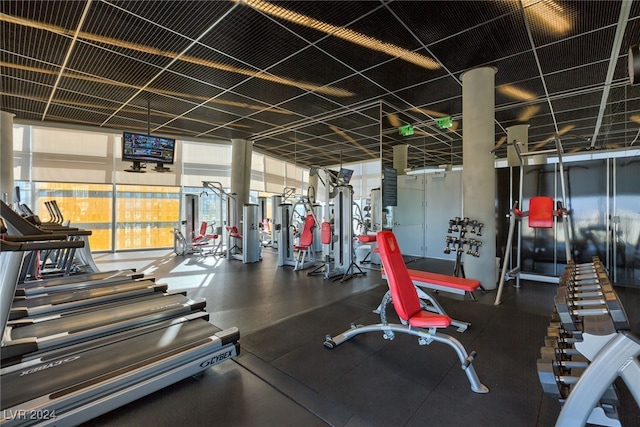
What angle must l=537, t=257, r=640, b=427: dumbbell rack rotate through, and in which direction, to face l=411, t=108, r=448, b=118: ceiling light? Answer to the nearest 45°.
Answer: approximately 45° to its right

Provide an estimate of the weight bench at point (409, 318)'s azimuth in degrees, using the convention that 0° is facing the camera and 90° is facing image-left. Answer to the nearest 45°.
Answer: approximately 315°

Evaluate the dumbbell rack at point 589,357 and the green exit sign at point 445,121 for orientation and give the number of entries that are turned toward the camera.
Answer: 1

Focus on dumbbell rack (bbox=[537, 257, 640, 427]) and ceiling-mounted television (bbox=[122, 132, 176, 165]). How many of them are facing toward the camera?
1

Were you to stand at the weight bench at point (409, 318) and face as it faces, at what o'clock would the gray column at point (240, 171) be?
The gray column is roughly at 6 o'clock from the weight bench.

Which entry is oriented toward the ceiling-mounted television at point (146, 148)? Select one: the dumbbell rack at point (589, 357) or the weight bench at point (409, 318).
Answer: the dumbbell rack

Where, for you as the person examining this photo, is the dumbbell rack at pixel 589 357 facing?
facing to the left of the viewer

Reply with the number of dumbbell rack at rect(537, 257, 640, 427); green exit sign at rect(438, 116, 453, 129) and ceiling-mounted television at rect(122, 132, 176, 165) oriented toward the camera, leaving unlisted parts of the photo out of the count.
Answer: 2

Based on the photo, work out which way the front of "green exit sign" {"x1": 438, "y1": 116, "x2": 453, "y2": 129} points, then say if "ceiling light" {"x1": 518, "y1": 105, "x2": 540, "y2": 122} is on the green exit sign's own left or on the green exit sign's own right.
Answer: on the green exit sign's own left
